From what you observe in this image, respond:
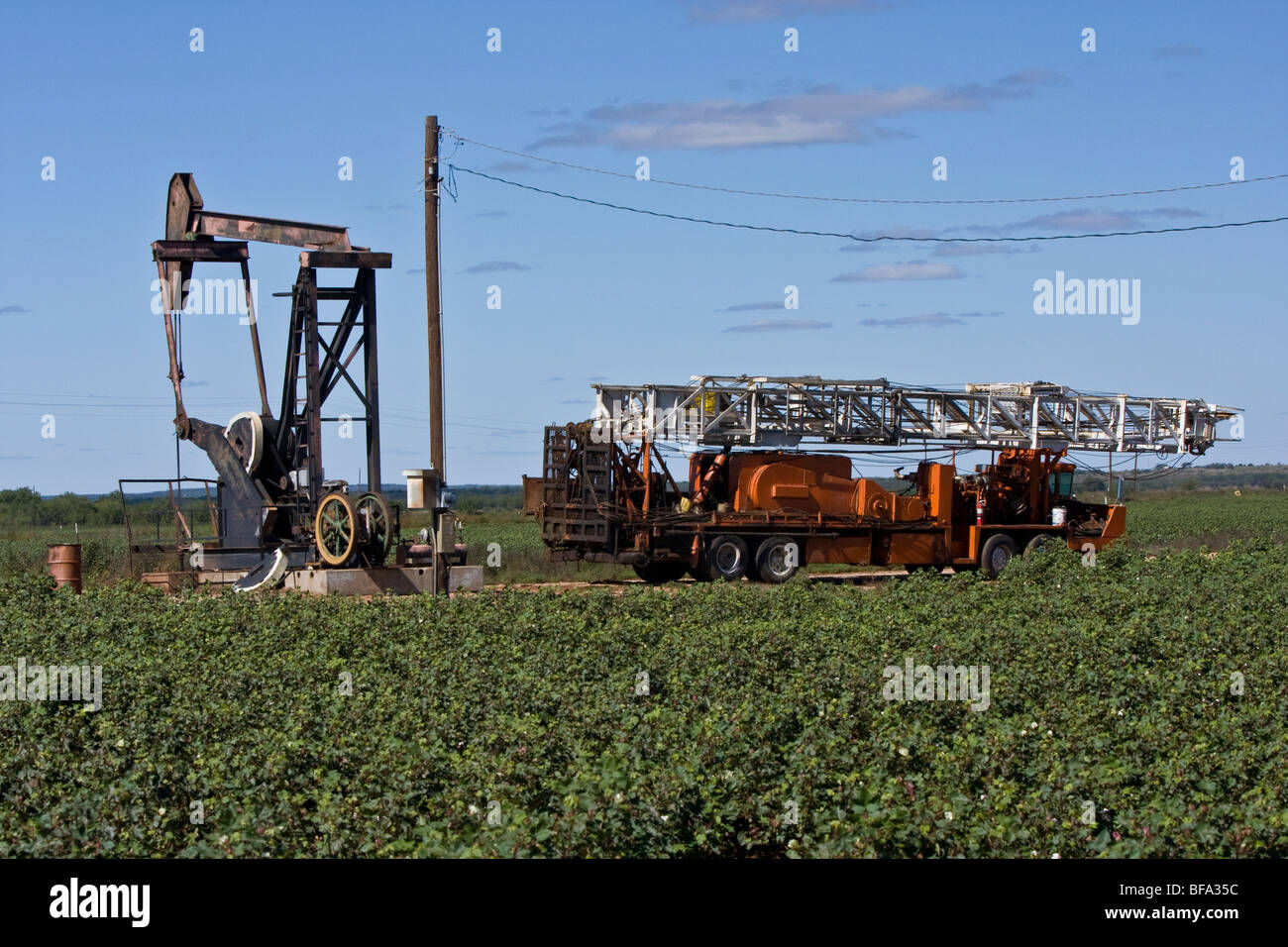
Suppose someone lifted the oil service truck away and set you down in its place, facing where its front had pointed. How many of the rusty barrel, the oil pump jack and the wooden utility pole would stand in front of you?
0

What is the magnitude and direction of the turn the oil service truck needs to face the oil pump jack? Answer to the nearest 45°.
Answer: approximately 135° to its right

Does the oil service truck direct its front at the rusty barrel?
no

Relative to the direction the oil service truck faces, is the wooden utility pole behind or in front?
behind

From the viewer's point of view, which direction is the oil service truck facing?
to the viewer's right

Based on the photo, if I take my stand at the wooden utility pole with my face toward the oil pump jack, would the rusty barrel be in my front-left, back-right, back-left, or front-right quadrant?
front-right
